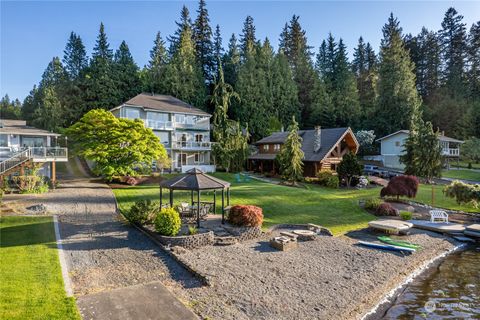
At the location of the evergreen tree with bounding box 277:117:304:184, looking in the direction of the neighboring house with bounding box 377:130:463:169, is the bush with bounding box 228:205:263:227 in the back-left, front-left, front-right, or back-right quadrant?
back-right

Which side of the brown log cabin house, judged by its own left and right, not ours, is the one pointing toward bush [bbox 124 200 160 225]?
right

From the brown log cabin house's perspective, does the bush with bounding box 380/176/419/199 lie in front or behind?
in front

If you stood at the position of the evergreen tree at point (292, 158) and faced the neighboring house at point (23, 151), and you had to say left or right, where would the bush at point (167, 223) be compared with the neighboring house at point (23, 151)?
left

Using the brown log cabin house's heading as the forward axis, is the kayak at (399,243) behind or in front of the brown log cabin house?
in front

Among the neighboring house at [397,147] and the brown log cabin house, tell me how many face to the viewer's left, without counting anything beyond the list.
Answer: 0

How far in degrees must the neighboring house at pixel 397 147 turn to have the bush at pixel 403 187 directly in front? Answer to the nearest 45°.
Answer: approximately 45° to its right

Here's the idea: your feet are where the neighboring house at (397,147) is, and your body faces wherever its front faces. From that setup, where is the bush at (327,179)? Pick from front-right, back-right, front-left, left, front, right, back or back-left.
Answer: front-right

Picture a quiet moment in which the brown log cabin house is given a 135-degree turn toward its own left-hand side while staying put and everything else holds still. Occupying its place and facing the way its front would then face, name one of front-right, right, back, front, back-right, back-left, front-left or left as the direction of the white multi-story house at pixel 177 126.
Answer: left

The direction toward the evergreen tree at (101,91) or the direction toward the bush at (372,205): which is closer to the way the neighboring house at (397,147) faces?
the bush

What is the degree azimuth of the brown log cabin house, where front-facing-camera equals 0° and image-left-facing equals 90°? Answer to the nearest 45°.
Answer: approximately 315°
